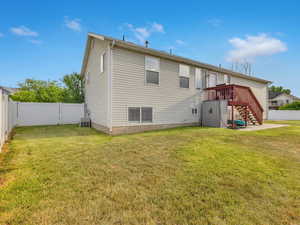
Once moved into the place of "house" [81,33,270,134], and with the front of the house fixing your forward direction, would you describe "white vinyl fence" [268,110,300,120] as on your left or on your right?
on your right
